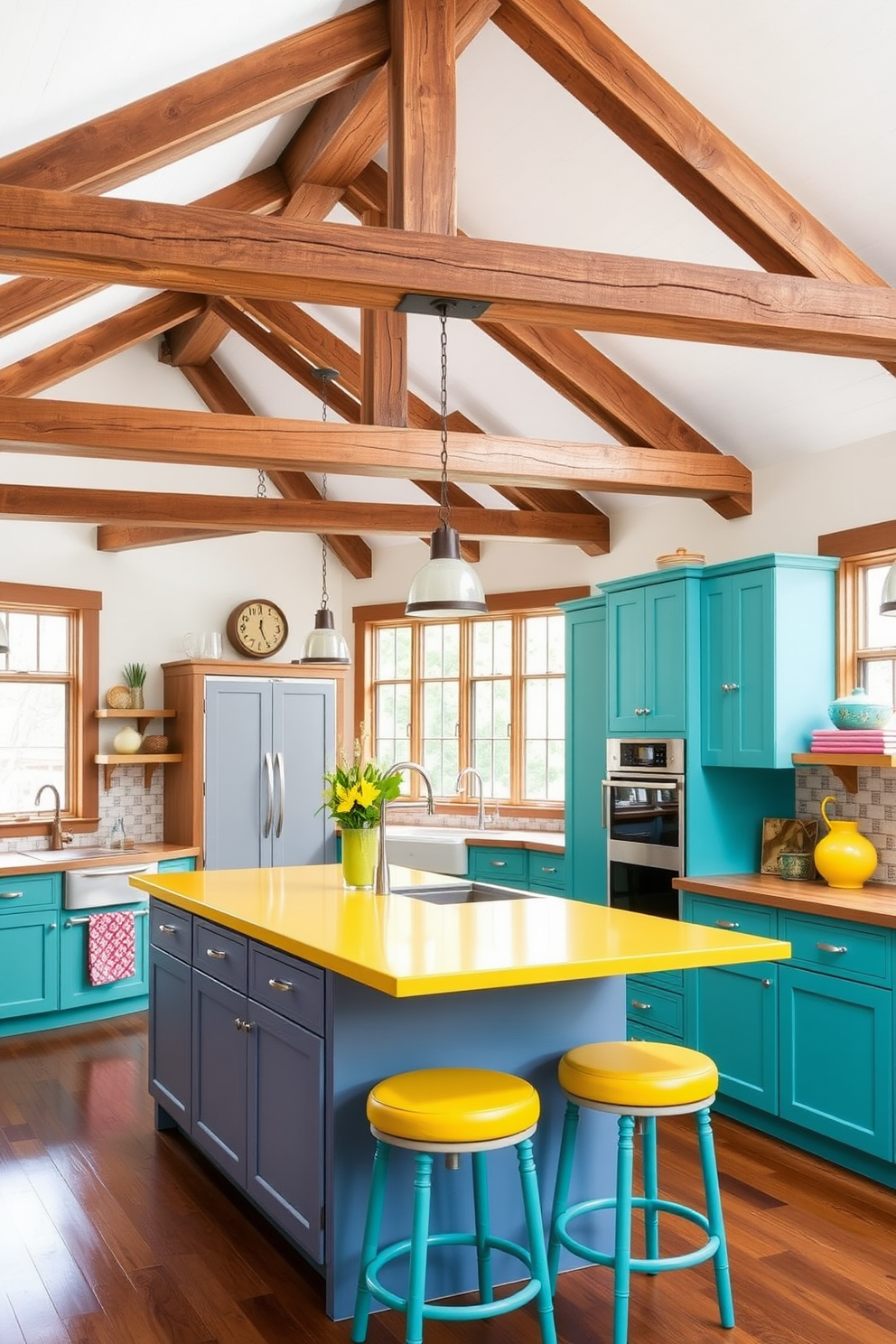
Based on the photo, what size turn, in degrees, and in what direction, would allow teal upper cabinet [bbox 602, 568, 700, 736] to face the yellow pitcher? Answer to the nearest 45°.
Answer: approximately 90° to its left

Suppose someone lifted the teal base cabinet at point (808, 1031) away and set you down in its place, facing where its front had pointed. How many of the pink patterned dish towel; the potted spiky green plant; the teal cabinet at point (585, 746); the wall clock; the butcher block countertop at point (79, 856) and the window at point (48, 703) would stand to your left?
0

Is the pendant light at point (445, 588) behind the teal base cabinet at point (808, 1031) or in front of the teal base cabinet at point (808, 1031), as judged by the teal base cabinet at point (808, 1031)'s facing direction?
in front

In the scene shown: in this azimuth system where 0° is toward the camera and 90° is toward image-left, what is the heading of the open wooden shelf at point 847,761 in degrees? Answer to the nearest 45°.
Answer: approximately 45°

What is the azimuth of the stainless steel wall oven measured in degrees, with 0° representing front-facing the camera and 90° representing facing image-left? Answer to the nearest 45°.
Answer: approximately 45°

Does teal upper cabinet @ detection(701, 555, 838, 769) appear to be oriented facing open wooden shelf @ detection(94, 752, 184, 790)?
no

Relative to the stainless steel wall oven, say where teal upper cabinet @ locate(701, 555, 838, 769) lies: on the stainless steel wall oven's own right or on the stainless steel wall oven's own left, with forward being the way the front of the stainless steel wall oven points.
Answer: on the stainless steel wall oven's own left

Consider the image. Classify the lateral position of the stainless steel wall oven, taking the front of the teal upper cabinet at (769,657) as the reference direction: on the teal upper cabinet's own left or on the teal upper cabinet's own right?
on the teal upper cabinet's own right

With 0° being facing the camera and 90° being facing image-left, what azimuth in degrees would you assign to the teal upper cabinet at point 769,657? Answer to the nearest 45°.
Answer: approximately 45°
